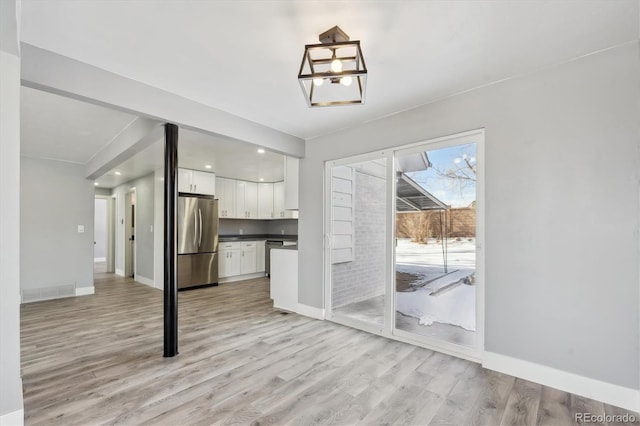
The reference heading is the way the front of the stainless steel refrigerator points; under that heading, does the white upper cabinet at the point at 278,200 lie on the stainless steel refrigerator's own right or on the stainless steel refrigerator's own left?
on the stainless steel refrigerator's own left

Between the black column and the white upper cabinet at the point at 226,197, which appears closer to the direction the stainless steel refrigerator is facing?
the black column

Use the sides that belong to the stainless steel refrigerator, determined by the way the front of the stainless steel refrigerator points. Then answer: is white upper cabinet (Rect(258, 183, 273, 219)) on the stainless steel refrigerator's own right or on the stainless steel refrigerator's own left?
on the stainless steel refrigerator's own left

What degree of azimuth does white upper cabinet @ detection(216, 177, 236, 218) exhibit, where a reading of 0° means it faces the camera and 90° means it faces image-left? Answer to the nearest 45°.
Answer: approximately 315°

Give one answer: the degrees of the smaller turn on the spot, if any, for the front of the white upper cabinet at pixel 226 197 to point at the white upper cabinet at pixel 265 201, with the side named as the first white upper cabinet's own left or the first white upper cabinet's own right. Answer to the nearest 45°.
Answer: approximately 90° to the first white upper cabinet's own left

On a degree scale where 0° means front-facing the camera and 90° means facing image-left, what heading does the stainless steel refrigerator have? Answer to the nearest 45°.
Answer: approximately 315°

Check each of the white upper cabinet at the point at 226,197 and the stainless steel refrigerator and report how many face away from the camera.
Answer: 0

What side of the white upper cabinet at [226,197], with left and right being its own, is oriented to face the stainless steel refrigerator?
right

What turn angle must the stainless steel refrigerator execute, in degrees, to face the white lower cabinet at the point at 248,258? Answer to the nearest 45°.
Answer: approximately 90° to its left
